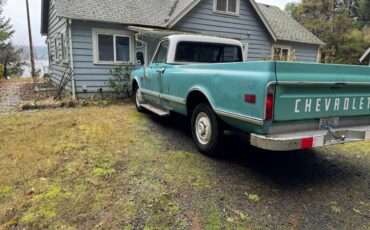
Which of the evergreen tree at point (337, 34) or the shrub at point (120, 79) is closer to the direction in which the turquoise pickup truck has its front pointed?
the shrub

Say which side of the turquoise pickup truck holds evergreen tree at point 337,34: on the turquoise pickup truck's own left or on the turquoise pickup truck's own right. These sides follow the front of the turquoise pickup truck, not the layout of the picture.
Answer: on the turquoise pickup truck's own right

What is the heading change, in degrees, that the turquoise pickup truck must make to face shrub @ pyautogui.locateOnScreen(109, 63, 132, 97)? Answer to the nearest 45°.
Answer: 0° — it already faces it

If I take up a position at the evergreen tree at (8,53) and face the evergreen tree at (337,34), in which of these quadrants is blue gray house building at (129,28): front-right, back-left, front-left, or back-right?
front-right

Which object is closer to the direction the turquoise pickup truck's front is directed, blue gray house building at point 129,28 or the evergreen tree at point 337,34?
the blue gray house building

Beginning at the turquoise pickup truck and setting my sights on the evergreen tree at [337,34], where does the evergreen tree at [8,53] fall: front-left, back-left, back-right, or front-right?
front-left

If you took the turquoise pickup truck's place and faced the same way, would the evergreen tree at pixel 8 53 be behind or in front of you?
in front

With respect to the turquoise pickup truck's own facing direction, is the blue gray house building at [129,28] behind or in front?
in front

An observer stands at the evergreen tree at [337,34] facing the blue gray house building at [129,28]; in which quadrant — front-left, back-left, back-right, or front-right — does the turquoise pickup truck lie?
front-left

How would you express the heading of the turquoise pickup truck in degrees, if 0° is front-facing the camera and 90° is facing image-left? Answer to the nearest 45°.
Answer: approximately 135°

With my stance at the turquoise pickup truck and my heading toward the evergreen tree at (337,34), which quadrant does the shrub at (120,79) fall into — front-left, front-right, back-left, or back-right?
front-left
